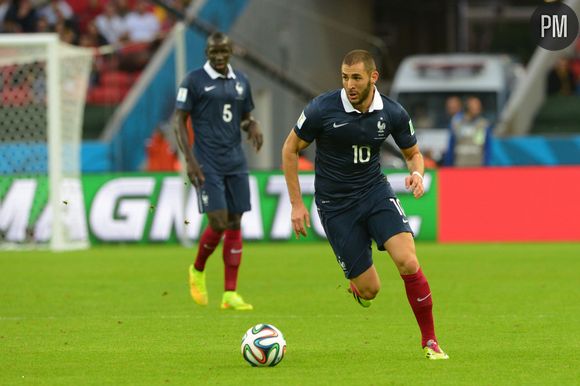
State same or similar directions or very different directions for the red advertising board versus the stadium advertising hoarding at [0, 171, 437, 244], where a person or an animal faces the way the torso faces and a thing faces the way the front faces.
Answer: same or similar directions

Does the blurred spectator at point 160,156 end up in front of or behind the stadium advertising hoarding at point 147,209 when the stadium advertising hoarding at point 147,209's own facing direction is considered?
behind

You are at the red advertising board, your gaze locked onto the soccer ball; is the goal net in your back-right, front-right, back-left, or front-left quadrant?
front-right

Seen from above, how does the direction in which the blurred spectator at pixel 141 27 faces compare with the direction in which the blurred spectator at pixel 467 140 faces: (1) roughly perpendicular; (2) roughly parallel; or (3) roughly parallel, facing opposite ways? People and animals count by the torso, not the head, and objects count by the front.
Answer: roughly parallel

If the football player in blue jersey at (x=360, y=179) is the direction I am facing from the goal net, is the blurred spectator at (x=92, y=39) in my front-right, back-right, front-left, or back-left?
back-left

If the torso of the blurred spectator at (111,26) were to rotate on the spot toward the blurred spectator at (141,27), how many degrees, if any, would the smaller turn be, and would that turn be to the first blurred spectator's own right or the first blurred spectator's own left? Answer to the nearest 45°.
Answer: approximately 90° to the first blurred spectator's own left

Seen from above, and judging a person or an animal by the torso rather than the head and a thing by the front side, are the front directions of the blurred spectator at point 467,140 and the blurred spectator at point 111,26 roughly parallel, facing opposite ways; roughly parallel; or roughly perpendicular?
roughly parallel

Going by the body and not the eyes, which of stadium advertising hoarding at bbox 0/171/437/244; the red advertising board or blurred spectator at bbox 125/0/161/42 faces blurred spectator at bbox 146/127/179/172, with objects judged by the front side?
blurred spectator at bbox 125/0/161/42

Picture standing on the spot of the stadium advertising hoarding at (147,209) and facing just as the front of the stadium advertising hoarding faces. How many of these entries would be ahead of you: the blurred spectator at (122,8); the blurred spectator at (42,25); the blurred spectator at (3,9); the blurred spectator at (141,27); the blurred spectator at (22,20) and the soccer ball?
1

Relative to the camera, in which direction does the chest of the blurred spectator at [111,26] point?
toward the camera

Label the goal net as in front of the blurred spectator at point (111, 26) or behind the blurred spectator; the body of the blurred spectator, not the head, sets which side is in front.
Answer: in front

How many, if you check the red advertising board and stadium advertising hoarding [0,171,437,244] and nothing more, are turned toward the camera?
2

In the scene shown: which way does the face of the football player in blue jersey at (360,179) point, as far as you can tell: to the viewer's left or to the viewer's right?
to the viewer's left

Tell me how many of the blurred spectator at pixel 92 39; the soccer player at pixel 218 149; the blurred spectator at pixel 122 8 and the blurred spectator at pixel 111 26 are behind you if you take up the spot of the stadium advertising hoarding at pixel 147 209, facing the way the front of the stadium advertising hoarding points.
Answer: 3

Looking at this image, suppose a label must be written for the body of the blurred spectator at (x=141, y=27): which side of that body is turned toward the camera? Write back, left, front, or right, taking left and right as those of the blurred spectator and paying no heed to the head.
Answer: front

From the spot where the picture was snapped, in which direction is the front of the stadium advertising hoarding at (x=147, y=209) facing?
facing the viewer

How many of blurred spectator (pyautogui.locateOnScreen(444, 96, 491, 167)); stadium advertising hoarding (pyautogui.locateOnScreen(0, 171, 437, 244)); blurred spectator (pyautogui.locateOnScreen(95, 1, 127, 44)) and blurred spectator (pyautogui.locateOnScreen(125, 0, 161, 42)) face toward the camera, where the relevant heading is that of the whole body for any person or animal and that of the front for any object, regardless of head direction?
4

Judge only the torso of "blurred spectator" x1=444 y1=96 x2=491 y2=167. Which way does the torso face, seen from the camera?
toward the camera

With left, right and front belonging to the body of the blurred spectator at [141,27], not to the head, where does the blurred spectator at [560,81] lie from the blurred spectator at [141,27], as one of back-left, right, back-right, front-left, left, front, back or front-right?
left
